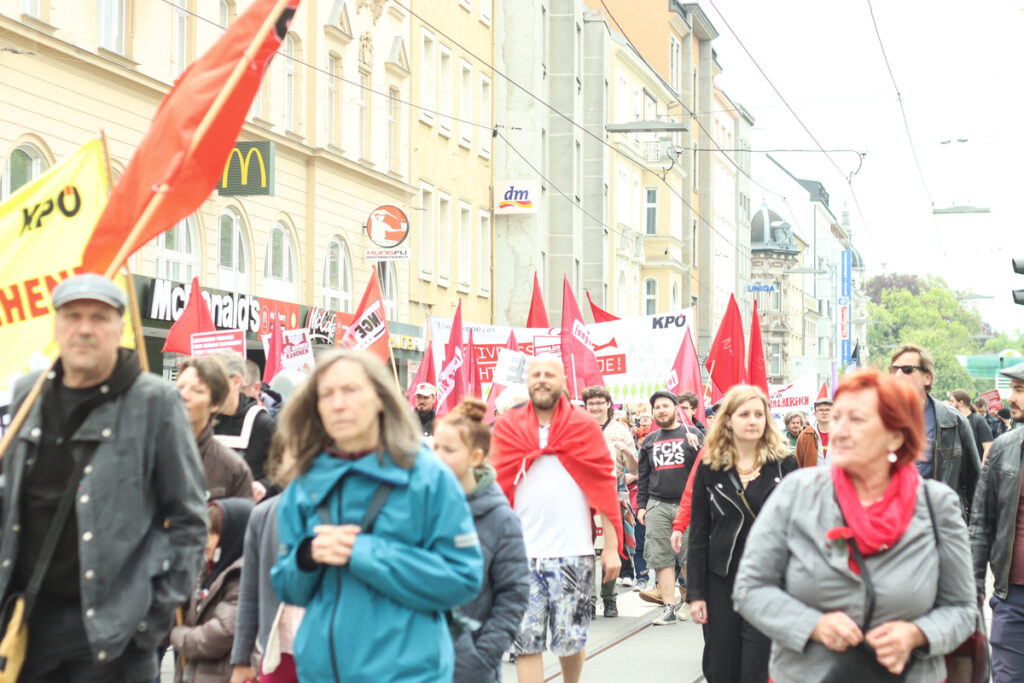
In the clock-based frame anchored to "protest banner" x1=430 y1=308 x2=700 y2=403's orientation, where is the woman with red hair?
The woman with red hair is roughly at 12 o'clock from the protest banner.

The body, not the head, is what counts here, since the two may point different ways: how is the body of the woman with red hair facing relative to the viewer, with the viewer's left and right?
facing the viewer

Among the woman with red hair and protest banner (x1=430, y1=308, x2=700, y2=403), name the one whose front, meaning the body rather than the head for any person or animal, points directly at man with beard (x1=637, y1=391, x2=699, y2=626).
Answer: the protest banner

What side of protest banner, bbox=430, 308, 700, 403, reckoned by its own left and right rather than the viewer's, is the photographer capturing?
front

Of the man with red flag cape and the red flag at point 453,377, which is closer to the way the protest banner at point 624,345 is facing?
the man with red flag cape

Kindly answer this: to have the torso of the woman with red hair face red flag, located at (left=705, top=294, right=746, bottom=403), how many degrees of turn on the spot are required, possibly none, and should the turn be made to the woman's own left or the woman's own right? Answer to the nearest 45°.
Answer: approximately 180°

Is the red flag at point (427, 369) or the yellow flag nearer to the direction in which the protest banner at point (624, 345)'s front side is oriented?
the yellow flag

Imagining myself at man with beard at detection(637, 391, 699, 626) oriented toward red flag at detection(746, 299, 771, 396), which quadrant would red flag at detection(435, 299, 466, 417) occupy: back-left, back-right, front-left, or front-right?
front-left

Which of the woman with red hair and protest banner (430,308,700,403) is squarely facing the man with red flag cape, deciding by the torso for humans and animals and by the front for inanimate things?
the protest banner

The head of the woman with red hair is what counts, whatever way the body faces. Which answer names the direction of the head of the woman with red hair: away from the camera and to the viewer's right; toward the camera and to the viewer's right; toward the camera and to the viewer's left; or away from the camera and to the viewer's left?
toward the camera and to the viewer's left

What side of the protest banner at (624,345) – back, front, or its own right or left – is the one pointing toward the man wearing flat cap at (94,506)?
front

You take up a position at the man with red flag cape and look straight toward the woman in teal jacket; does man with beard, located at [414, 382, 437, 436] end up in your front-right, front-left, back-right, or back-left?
back-right

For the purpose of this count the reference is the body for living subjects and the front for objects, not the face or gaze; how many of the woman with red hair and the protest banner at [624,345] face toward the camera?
2
